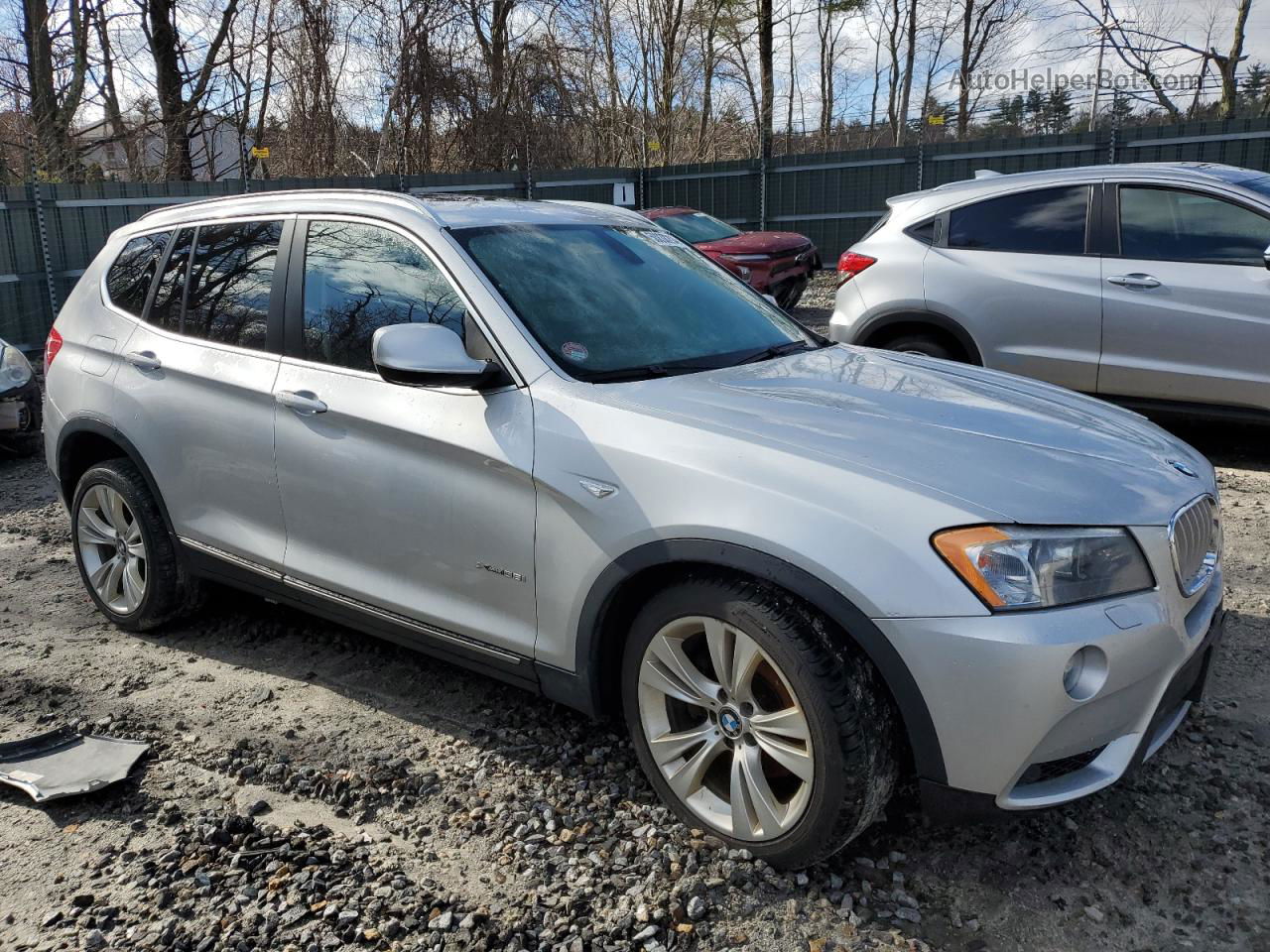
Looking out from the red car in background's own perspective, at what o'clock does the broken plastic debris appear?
The broken plastic debris is roughly at 2 o'clock from the red car in background.

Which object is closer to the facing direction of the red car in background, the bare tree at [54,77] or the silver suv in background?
the silver suv in background

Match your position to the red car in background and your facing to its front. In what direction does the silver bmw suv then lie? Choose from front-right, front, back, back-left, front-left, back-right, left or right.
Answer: front-right

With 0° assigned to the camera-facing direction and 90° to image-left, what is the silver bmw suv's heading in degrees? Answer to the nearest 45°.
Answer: approximately 315°

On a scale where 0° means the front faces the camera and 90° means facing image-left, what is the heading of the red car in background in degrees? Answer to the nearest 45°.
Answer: approximately 315°

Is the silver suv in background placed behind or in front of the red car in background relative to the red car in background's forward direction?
in front

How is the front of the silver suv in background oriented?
to the viewer's right

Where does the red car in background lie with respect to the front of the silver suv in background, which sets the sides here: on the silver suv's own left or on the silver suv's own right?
on the silver suv's own left

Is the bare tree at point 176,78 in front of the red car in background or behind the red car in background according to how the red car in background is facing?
behind
